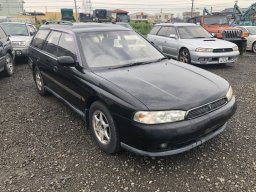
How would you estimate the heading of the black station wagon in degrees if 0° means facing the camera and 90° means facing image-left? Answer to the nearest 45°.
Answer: approximately 315°

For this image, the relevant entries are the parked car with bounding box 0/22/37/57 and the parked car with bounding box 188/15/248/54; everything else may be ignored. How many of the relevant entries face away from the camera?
0

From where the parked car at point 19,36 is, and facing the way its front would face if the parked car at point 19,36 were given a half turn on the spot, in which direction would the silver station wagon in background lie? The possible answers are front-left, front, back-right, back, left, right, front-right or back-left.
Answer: right

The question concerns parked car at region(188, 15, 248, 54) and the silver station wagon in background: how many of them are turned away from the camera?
0

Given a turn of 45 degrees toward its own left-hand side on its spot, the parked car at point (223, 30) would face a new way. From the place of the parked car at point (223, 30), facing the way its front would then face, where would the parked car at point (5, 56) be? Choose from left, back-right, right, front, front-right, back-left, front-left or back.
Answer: back-right

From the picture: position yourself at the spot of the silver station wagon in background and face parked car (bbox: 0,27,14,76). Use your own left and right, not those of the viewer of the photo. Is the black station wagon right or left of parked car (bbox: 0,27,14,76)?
left

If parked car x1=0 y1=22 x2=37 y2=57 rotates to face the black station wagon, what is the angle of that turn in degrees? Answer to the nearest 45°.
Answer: approximately 45° to its left

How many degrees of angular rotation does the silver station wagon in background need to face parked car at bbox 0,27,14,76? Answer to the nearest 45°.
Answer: approximately 90° to its right

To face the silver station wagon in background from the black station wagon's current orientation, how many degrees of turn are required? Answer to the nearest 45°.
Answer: approximately 135° to its left

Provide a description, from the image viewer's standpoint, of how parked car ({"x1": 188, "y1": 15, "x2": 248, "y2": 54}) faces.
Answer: facing the viewer and to the right of the viewer

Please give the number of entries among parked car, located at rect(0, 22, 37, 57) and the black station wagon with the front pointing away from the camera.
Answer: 0

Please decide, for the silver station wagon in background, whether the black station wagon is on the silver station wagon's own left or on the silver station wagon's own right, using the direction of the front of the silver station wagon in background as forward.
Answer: on the silver station wagon's own right

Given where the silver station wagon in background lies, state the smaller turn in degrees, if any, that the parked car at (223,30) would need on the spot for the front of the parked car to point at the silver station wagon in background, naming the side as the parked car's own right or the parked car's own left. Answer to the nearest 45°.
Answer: approximately 45° to the parked car's own right

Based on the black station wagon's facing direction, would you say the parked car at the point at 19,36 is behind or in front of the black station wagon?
behind

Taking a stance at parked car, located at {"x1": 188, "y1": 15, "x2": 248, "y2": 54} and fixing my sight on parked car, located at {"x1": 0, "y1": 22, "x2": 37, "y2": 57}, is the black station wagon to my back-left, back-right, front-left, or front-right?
front-left

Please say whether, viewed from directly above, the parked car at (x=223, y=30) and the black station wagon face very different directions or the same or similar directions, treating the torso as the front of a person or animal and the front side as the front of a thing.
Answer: same or similar directions

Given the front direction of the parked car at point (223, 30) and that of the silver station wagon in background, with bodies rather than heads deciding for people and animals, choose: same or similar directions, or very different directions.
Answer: same or similar directions
